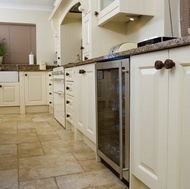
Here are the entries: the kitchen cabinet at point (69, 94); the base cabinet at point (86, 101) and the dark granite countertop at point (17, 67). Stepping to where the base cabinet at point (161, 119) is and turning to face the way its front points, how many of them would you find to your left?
0

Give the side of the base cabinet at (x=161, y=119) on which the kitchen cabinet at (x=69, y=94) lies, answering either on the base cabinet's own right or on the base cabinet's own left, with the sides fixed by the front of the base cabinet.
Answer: on the base cabinet's own right

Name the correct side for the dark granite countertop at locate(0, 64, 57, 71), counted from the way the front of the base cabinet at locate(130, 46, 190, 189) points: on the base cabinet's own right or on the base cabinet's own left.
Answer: on the base cabinet's own right

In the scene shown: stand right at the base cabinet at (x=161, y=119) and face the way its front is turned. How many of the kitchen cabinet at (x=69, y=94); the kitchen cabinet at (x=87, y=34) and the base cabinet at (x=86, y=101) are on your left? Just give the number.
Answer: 0

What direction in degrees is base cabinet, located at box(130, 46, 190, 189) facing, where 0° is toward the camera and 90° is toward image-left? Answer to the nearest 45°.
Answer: approximately 45°

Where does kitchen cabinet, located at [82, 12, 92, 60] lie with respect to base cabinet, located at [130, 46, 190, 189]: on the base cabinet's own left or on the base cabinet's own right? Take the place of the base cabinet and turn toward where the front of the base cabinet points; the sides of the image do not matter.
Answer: on the base cabinet's own right

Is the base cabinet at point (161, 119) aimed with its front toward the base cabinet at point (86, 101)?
no
